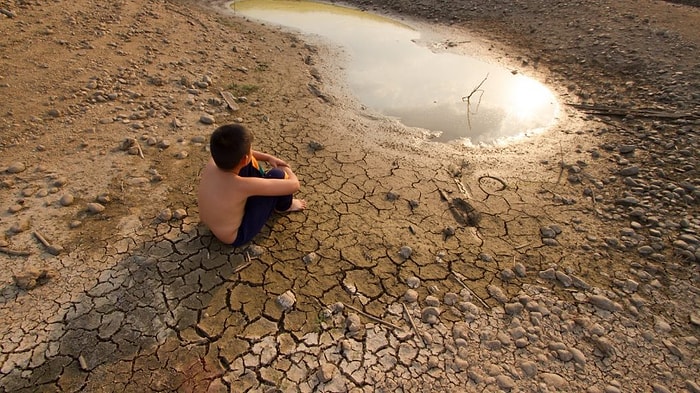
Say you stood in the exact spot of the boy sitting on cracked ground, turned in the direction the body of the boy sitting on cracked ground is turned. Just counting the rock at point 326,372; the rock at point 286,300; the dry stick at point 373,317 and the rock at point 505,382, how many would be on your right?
4

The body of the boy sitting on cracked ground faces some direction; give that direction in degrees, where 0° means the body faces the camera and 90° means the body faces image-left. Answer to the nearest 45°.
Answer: approximately 225°

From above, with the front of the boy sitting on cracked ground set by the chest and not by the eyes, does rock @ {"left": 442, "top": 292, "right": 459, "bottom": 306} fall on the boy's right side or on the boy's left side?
on the boy's right side

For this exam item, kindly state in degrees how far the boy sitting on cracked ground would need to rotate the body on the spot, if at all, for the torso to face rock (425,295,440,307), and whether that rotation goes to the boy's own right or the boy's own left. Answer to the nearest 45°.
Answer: approximately 45° to the boy's own right

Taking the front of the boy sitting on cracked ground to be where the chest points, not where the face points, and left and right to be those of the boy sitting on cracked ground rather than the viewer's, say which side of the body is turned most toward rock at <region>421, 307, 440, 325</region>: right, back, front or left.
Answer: right

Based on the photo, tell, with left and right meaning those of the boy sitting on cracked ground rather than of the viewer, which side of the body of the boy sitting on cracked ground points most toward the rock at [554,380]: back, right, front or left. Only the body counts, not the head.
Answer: right

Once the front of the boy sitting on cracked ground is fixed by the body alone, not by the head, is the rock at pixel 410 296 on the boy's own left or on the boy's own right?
on the boy's own right

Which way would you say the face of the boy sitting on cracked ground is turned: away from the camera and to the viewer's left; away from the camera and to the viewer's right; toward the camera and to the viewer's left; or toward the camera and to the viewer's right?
away from the camera and to the viewer's right

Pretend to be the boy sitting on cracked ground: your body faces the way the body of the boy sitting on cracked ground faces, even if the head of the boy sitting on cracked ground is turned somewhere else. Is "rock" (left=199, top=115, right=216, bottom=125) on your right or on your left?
on your left

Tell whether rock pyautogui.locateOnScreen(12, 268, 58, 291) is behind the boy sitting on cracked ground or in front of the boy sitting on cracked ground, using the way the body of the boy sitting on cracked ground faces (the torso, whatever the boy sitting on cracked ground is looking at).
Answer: behind

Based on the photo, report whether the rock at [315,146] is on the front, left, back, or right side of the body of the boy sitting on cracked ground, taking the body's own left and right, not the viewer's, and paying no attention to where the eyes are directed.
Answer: front

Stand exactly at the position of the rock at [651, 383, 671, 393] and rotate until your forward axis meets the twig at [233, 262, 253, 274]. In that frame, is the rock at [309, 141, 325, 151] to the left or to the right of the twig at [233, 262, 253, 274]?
right

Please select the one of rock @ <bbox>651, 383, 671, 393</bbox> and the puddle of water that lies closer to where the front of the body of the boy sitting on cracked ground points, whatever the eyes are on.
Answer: the puddle of water
